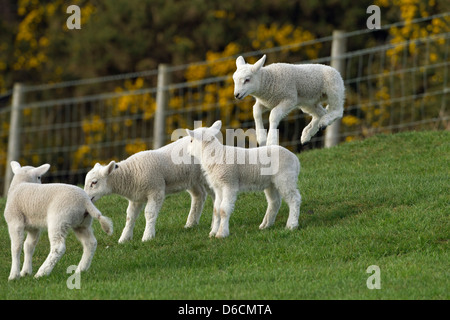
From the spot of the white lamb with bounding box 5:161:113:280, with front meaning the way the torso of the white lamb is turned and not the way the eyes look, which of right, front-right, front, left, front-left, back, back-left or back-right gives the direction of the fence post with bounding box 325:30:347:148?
right

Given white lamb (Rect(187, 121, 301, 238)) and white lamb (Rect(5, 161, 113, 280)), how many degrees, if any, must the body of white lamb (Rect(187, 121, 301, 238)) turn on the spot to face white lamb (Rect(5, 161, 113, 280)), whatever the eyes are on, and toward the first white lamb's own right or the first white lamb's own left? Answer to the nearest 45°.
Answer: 0° — it already faces it

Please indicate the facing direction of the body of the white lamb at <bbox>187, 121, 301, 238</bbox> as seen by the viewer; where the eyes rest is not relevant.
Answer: to the viewer's left

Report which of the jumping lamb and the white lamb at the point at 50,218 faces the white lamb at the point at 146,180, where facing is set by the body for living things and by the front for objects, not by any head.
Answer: the jumping lamb

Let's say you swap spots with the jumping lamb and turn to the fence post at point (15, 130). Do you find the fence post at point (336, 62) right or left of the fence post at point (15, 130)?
right

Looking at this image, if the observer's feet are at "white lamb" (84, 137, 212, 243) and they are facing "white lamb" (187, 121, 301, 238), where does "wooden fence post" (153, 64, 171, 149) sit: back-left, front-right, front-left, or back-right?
back-left

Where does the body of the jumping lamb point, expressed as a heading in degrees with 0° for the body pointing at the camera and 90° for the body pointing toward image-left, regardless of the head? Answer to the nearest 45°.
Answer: approximately 90°

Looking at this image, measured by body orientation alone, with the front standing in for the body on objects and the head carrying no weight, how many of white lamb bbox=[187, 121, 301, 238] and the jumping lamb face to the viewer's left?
2

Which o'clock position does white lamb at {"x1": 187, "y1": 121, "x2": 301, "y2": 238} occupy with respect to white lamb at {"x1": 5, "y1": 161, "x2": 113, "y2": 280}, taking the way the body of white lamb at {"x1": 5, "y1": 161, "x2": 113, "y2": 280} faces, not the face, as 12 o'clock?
white lamb at {"x1": 187, "y1": 121, "x2": 301, "y2": 238} is roughly at 4 o'clock from white lamb at {"x1": 5, "y1": 161, "x2": 113, "y2": 280}.

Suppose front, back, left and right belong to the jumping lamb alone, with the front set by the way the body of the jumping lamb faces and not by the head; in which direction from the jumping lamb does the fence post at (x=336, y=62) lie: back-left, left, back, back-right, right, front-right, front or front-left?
right

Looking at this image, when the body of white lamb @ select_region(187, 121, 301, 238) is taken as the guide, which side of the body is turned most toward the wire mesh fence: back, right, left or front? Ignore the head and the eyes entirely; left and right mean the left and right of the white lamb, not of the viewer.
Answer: right

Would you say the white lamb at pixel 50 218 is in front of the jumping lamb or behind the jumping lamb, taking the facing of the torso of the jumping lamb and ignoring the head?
in front

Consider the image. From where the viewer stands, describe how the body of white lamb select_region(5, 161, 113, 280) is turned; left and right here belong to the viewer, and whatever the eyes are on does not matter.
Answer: facing away from the viewer and to the left of the viewer
